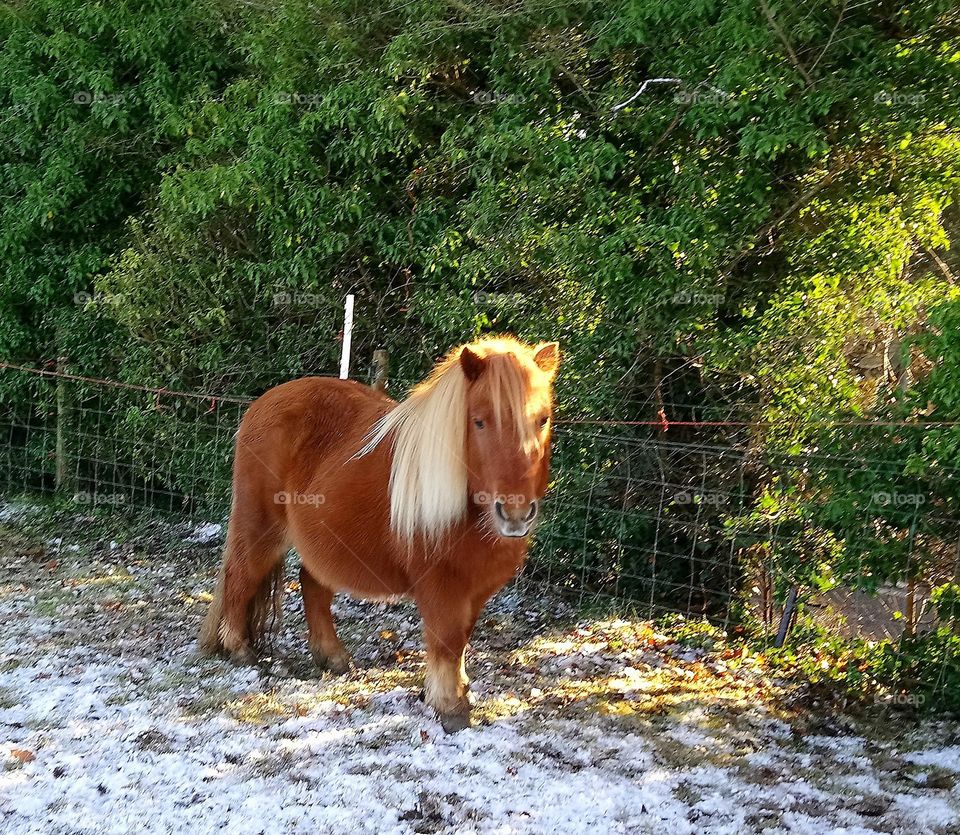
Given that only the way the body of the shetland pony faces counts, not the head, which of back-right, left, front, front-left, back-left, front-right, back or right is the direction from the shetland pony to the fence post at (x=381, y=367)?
back-left

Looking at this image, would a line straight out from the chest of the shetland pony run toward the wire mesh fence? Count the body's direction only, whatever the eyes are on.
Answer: no

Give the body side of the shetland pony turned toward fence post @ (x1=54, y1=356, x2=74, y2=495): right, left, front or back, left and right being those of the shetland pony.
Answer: back

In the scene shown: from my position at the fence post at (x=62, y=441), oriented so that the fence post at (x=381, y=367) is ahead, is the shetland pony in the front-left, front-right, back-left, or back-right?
front-right

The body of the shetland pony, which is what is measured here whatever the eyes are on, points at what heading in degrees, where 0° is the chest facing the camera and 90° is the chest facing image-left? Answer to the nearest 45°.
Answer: approximately 315°
